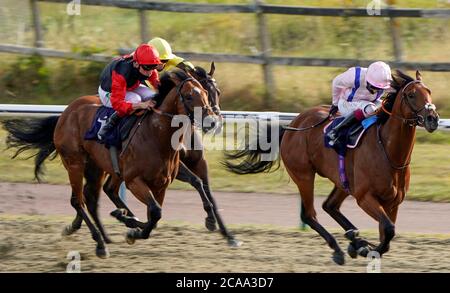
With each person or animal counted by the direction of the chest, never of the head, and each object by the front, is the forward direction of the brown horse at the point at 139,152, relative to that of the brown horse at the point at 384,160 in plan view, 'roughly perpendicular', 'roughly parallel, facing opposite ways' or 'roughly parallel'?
roughly parallel

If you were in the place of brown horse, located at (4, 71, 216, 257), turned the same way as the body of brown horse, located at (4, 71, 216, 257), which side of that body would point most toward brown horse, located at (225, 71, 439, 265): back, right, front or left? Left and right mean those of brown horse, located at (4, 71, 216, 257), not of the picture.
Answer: front

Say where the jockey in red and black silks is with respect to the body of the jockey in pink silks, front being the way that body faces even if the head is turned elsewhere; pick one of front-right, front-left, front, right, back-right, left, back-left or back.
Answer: back-right

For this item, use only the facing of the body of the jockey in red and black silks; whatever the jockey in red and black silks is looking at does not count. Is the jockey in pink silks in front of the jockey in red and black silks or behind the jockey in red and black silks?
in front

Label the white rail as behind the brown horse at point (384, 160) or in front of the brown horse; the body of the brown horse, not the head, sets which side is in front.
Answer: behind

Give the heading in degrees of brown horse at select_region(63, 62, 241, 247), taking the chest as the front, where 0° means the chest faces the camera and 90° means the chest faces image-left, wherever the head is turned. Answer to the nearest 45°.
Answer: approximately 315°

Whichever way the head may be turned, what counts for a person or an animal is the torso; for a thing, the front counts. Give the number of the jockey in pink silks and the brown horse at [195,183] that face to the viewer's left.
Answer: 0

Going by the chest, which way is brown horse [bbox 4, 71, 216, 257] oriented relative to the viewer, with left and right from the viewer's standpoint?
facing the viewer and to the right of the viewer

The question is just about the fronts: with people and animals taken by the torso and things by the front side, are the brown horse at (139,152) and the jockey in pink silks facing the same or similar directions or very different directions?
same or similar directions

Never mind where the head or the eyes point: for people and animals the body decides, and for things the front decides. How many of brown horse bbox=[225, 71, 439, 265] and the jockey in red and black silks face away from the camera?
0
